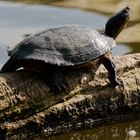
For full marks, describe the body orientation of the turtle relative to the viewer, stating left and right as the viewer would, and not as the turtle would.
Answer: facing to the right of the viewer
